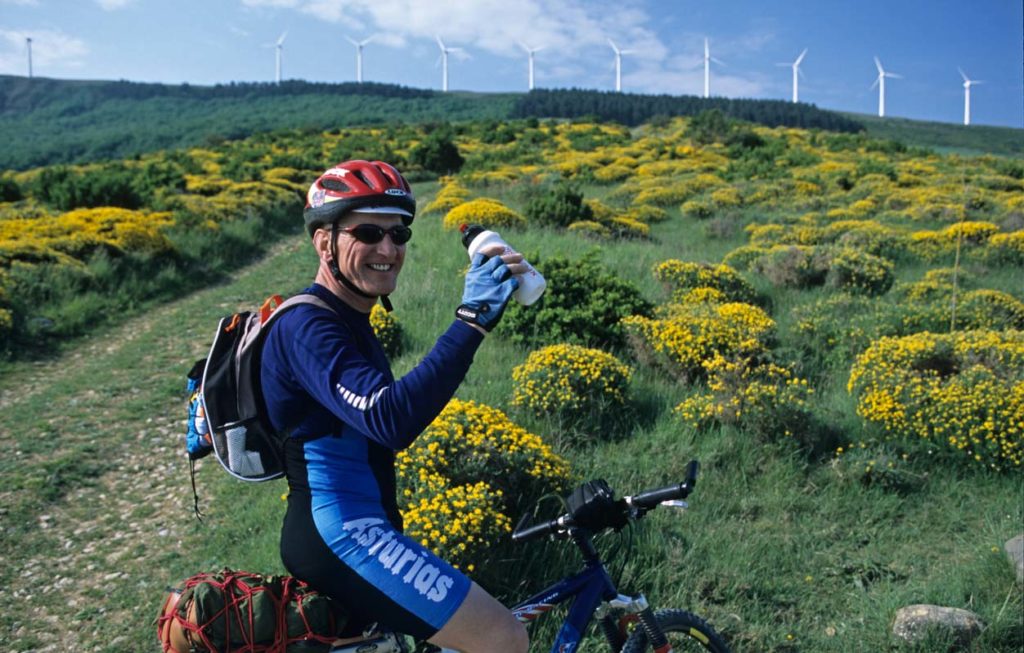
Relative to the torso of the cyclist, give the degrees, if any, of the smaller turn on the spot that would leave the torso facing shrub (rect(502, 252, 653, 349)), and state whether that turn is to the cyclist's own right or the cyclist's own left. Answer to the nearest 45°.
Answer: approximately 90° to the cyclist's own left

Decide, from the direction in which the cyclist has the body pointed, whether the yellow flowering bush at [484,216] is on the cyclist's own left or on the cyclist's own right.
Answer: on the cyclist's own left

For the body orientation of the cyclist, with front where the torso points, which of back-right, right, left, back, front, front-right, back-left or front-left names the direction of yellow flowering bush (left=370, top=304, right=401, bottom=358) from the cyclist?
left

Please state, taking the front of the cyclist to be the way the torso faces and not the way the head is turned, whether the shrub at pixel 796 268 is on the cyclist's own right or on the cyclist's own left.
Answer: on the cyclist's own left

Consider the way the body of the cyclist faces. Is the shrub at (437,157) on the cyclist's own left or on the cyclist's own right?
on the cyclist's own left

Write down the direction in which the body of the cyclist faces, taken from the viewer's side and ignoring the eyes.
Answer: to the viewer's right

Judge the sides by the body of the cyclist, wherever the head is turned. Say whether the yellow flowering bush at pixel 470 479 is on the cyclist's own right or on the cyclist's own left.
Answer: on the cyclist's own left

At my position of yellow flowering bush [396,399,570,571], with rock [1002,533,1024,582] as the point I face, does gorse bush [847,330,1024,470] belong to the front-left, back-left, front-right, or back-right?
front-left

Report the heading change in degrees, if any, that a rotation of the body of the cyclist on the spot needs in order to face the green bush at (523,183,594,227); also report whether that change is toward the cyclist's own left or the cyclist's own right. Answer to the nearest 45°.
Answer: approximately 90° to the cyclist's own left
